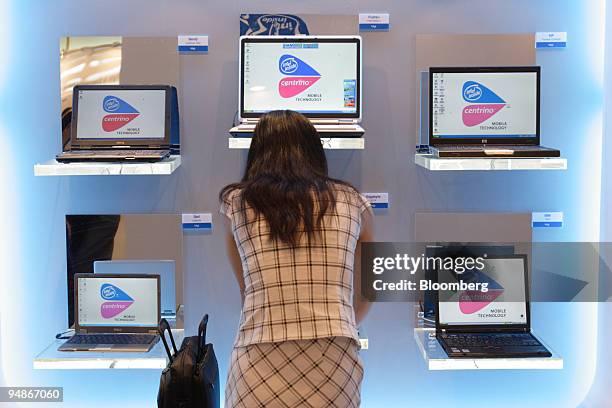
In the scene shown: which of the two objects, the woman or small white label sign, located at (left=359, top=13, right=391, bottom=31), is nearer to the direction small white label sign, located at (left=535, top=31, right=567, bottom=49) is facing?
the woman

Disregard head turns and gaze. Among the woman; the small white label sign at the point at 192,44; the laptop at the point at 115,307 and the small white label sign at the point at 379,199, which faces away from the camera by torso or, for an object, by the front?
the woman

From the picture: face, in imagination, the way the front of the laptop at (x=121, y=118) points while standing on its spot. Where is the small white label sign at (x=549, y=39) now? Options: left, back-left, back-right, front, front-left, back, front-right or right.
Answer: left

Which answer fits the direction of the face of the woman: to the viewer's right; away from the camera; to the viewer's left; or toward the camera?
away from the camera

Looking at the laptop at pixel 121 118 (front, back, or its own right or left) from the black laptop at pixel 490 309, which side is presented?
left

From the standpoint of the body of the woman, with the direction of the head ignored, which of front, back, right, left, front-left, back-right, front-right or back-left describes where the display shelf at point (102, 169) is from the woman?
front-left

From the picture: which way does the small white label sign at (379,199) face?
toward the camera

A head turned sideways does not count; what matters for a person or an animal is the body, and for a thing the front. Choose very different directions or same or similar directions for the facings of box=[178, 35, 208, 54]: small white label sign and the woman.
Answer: very different directions

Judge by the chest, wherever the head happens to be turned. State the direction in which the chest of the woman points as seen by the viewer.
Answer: away from the camera

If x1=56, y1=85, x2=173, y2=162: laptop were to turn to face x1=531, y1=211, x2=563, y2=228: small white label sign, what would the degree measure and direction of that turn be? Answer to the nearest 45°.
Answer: approximately 90° to its left

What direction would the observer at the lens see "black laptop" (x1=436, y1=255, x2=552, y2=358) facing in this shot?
facing the viewer
